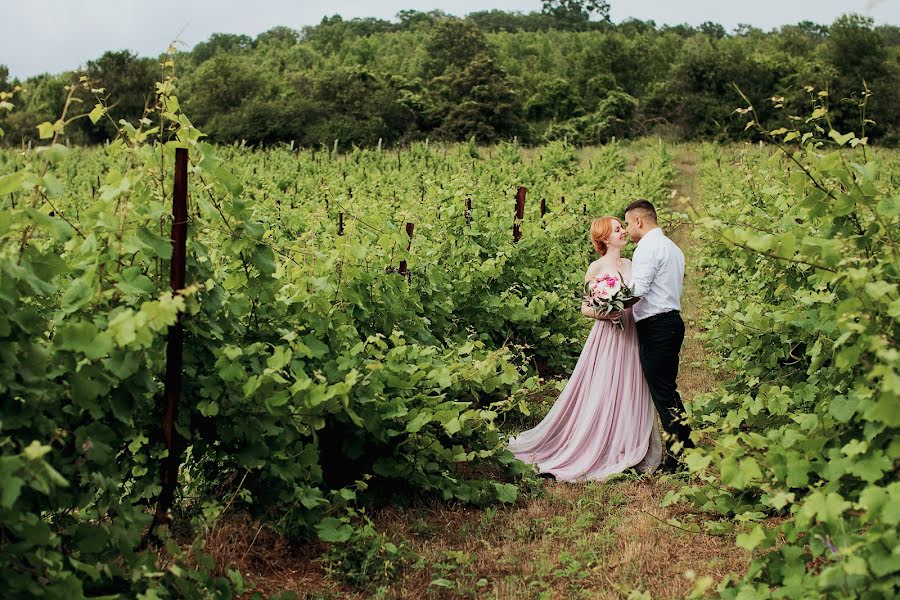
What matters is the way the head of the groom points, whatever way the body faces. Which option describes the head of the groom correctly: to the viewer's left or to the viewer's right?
to the viewer's left

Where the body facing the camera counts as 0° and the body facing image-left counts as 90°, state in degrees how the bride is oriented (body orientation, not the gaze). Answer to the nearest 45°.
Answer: approximately 315°

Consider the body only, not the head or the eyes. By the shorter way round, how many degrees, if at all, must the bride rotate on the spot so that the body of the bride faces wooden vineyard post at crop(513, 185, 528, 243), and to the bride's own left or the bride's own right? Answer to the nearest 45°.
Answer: approximately 135° to the bride's own left
